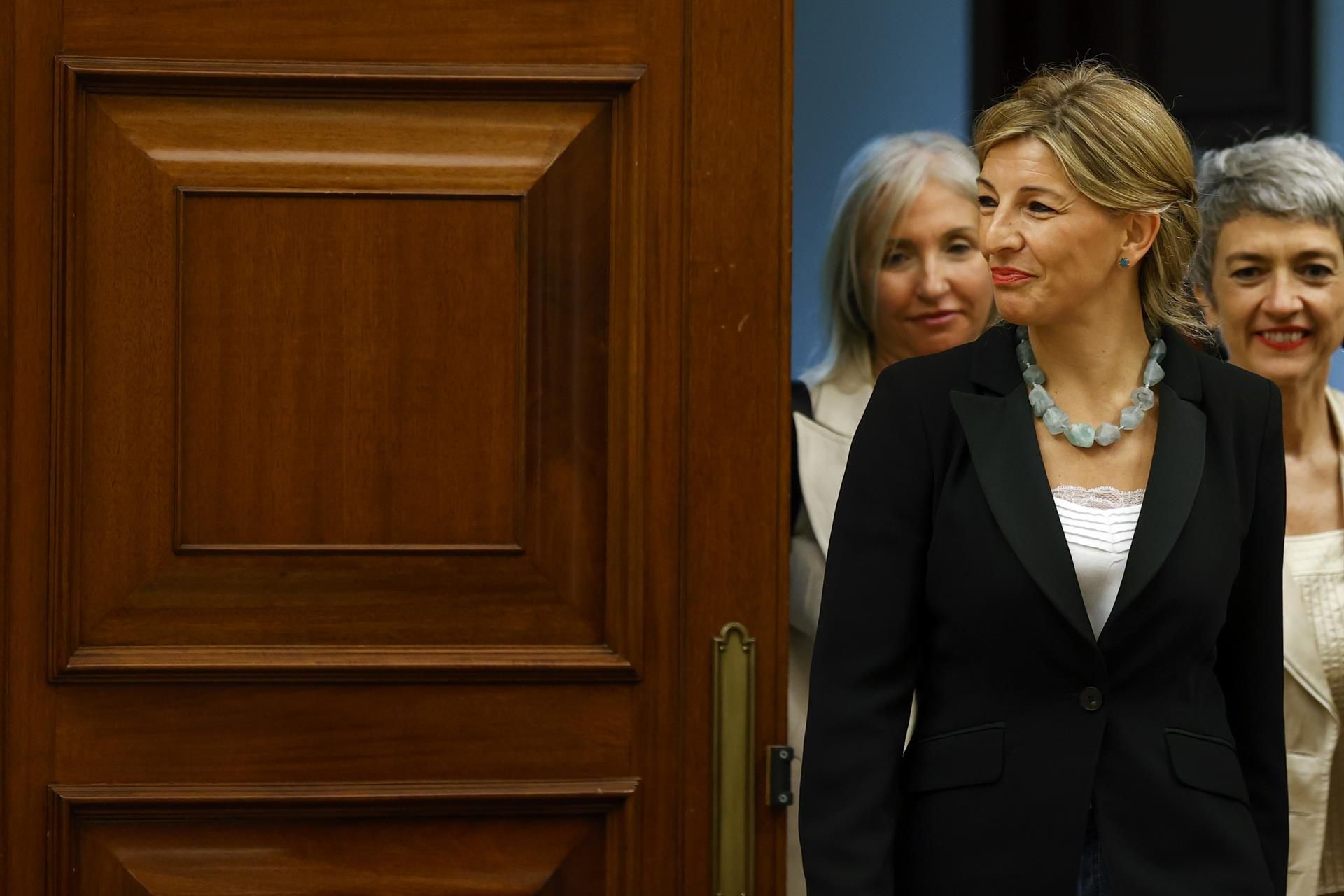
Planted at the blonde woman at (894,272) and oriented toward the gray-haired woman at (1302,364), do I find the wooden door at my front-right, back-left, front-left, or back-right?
back-right

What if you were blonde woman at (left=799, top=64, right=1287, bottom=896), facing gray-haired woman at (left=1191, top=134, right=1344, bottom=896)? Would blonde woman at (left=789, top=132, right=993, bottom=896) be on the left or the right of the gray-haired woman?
left

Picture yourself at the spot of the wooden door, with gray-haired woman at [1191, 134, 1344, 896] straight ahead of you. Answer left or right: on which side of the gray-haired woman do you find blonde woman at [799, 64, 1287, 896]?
right

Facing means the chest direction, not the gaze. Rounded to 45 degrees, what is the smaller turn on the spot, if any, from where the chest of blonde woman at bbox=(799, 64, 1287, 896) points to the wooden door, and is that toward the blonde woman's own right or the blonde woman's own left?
approximately 90° to the blonde woman's own right

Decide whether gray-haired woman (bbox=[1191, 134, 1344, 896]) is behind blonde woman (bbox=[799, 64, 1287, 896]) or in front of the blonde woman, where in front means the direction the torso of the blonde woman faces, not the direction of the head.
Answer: behind

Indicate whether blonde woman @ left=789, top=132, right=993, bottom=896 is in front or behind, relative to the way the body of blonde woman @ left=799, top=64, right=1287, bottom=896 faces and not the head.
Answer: behind

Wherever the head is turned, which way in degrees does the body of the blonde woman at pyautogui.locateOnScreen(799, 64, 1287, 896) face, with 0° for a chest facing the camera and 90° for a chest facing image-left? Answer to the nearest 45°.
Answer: approximately 0°
